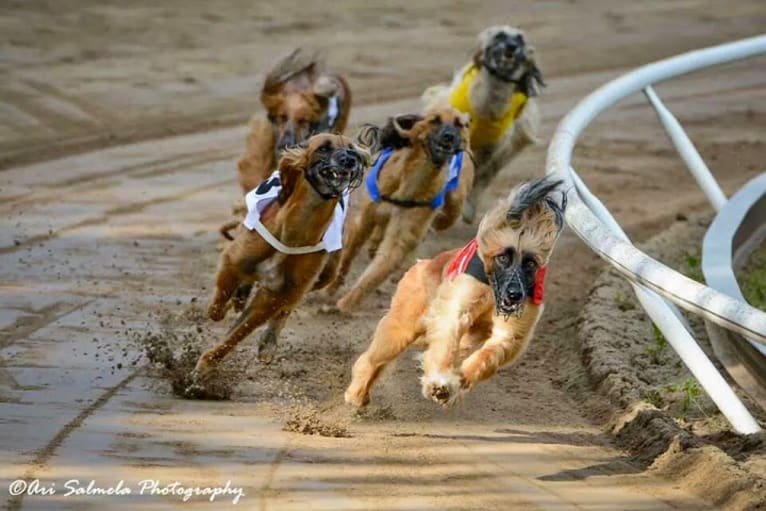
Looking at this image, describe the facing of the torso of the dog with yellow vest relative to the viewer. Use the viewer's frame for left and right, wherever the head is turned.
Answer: facing the viewer

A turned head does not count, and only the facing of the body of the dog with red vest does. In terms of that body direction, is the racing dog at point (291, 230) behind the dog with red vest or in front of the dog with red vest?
behind

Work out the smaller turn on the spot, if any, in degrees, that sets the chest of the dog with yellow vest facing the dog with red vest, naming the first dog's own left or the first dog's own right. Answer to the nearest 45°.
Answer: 0° — it already faces it

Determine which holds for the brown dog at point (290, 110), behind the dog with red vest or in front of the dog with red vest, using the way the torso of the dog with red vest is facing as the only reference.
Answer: behind

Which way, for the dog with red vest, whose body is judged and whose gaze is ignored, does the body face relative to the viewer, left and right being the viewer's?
facing the viewer and to the right of the viewer

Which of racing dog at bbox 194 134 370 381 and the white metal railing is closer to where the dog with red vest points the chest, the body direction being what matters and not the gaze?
the white metal railing

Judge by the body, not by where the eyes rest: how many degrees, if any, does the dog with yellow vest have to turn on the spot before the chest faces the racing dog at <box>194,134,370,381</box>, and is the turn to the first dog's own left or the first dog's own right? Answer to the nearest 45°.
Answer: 0° — it already faces it

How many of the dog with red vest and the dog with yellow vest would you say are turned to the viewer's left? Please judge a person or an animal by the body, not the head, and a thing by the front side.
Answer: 0

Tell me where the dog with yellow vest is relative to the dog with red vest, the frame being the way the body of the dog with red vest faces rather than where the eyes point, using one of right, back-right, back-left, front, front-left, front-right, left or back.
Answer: back-left

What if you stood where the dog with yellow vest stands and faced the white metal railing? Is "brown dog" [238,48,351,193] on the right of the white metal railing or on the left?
right

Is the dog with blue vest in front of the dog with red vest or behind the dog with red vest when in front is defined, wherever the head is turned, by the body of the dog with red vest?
behind
